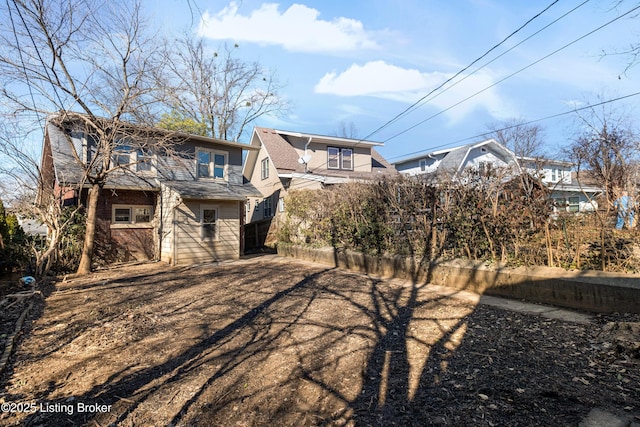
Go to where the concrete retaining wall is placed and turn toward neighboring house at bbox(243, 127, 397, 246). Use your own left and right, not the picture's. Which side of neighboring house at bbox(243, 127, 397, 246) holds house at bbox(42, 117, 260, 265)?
left
